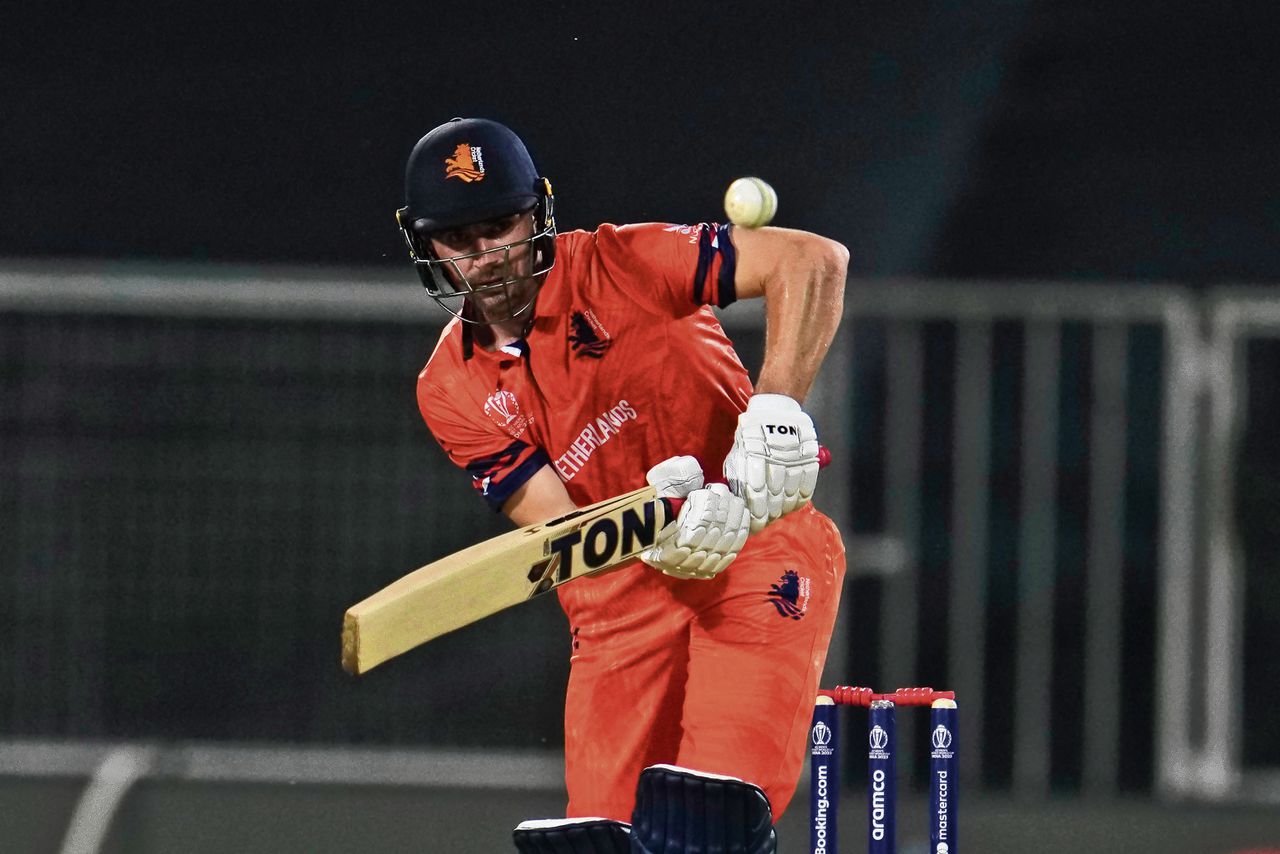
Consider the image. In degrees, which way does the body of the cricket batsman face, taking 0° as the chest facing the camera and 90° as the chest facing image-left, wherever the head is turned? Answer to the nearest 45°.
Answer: approximately 0°
